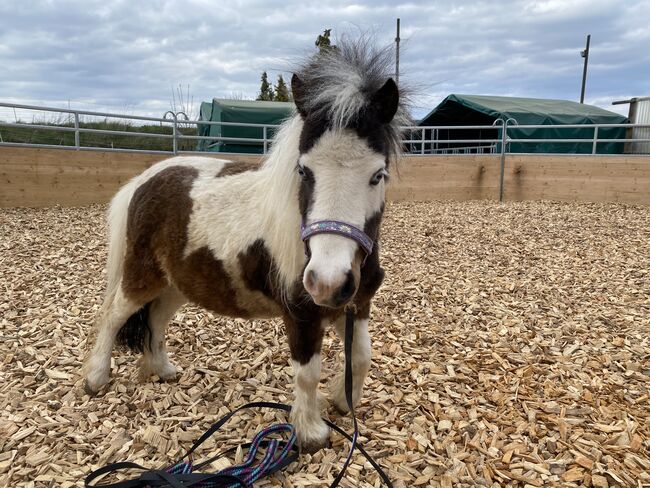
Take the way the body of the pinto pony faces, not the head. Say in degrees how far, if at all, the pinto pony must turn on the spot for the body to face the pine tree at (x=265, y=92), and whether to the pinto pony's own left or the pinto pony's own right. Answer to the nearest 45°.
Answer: approximately 135° to the pinto pony's own left

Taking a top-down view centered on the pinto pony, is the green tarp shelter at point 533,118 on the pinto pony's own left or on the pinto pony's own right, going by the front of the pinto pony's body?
on the pinto pony's own left

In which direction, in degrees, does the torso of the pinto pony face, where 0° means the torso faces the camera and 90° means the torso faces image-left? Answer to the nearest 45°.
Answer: approximately 315°

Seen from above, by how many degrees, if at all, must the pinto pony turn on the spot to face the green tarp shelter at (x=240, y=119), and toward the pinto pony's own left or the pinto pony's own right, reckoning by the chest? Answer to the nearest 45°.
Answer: approximately 135° to the pinto pony's own left

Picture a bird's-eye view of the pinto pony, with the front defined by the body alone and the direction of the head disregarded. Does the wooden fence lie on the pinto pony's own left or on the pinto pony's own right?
on the pinto pony's own left
